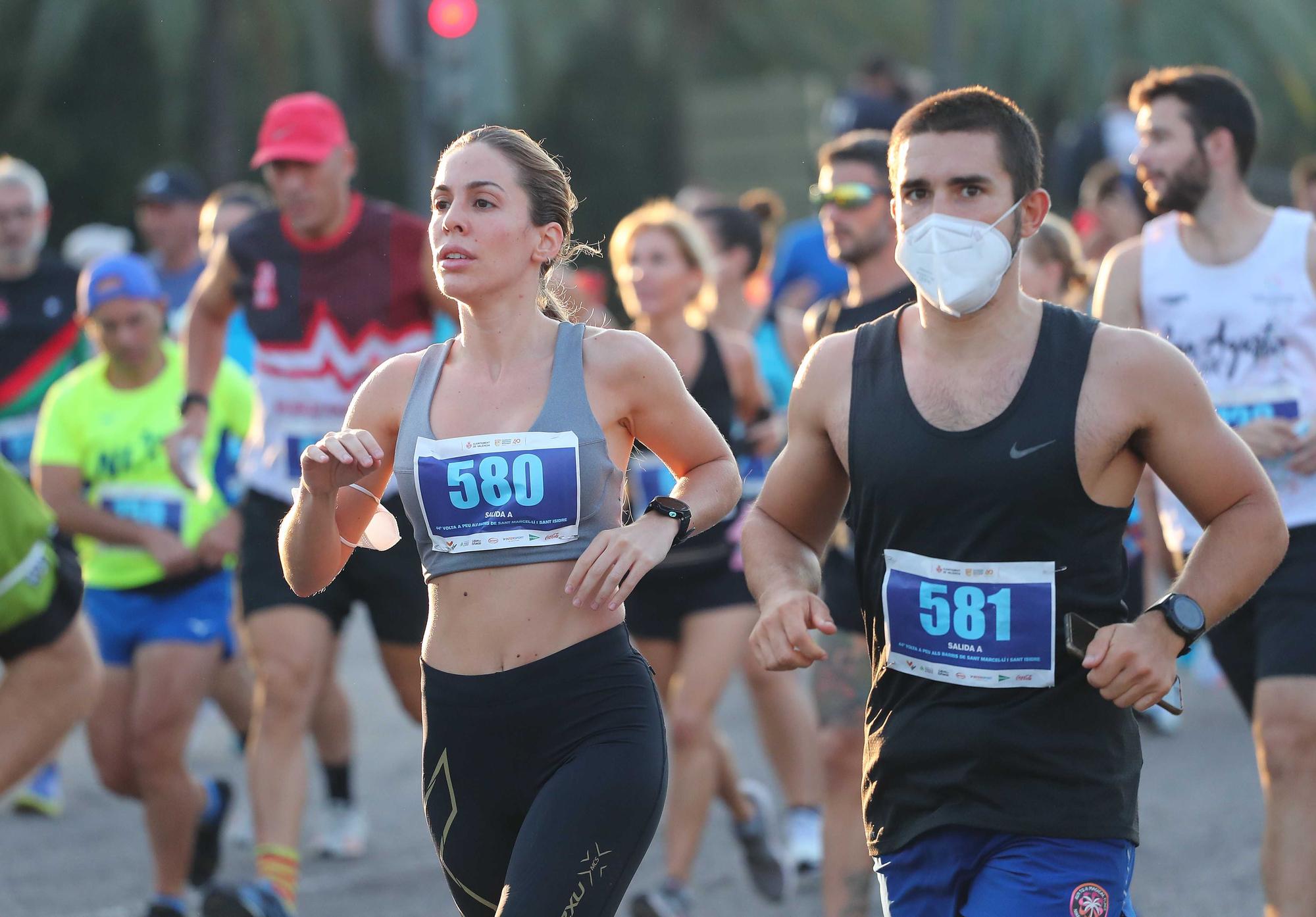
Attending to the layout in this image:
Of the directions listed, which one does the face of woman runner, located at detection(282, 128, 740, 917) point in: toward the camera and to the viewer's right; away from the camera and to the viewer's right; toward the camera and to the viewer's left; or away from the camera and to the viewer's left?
toward the camera and to the viewer's left

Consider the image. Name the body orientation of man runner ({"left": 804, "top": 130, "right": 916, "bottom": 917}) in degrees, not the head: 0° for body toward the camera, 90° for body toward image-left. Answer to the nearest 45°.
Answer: approximately 45°

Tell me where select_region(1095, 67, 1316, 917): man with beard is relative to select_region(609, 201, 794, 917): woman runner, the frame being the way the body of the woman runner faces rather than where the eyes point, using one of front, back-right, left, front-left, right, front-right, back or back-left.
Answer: left

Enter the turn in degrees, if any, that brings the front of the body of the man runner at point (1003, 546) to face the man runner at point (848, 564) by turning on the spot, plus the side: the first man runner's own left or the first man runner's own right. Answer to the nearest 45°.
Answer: approximately 180°

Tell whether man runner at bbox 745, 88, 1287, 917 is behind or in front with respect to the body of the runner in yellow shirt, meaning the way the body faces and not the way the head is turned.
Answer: in front

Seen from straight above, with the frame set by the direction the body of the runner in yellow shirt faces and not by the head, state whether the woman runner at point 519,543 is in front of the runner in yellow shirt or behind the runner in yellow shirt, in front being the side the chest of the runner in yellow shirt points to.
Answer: in front

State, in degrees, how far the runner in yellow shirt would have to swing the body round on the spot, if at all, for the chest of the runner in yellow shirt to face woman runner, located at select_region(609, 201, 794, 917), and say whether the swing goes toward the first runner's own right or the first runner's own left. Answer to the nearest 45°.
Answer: approximately 45° to the first runner's own left

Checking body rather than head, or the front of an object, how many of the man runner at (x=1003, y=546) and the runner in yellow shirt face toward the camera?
2

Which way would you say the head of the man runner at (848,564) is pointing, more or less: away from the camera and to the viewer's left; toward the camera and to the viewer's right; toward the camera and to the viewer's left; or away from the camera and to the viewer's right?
toward the camera and to the viewer's left

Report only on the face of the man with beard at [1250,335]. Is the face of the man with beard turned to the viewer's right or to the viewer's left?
to the viewer's left

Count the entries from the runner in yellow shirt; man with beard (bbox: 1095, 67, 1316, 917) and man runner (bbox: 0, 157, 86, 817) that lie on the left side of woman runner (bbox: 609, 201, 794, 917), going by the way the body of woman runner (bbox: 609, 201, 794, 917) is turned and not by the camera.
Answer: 1

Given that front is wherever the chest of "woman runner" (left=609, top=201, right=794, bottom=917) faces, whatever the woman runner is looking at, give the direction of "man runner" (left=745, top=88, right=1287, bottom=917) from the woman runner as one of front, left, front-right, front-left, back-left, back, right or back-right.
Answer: front-left

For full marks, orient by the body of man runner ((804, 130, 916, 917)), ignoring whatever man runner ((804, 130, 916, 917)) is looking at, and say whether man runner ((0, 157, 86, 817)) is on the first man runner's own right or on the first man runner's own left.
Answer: on the first man runner's own right
